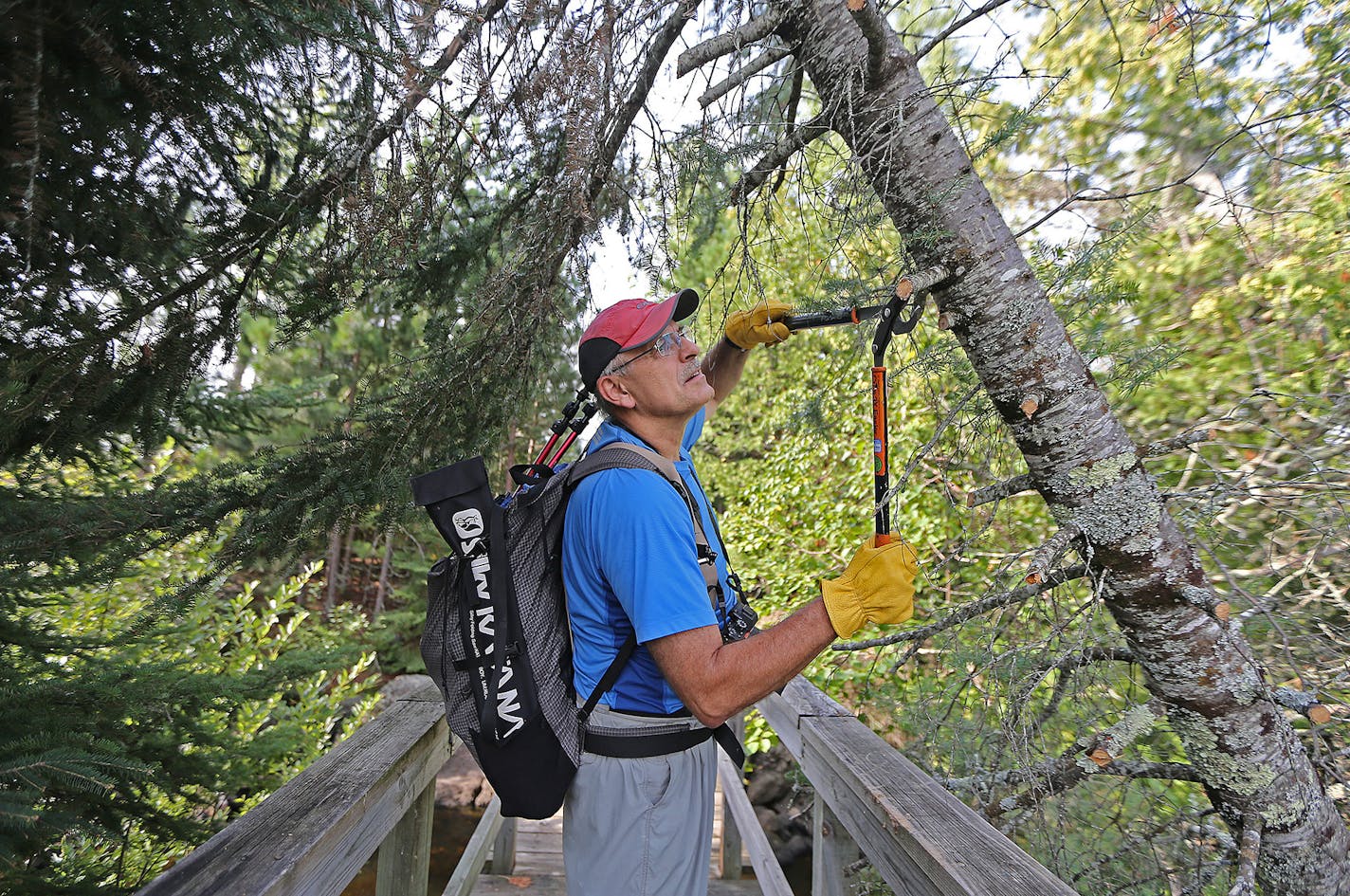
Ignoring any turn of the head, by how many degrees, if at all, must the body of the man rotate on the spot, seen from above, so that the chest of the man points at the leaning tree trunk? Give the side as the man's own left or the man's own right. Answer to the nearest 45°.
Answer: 0° — they already face it

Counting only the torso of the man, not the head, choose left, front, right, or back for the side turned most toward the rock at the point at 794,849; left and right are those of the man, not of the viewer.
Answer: left

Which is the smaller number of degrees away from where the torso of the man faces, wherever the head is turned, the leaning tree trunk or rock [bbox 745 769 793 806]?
the leaning tree trunk

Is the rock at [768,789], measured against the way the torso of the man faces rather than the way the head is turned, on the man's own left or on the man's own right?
on the man's own left

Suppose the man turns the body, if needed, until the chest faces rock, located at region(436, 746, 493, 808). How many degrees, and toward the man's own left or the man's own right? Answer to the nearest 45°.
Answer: approximately 135° to the man's own left

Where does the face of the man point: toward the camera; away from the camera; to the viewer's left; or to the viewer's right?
to the viewer's right

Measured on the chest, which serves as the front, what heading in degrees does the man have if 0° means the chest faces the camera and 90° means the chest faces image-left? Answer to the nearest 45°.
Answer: approximately 270°
